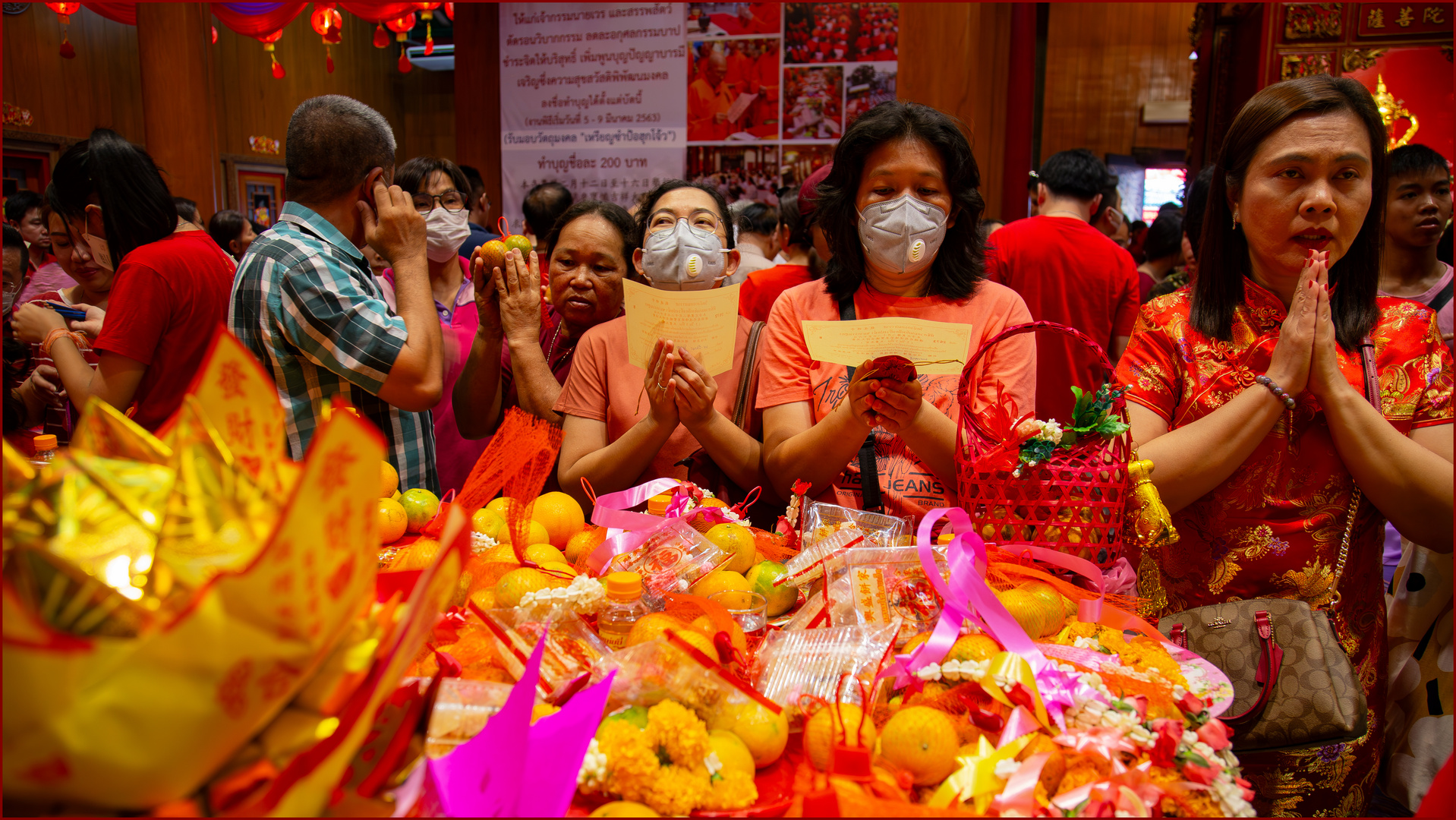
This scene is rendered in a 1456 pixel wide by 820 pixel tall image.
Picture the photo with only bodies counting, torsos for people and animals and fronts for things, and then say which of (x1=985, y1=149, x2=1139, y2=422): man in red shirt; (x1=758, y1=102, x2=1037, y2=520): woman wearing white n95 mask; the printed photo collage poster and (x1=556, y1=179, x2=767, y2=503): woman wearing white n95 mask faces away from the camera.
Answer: the man in red shirt

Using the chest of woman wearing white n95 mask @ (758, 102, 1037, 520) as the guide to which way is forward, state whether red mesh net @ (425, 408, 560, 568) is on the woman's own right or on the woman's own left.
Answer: on the woman's own right

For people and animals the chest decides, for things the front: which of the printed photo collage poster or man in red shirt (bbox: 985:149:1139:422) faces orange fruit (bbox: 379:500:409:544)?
the printed photo collage poster

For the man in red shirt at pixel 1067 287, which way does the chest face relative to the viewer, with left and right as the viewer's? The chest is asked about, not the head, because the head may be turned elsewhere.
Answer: facing away from the viewer

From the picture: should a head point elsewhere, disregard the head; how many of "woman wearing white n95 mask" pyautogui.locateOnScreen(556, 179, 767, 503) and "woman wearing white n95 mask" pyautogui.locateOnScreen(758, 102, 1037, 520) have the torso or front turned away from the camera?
0

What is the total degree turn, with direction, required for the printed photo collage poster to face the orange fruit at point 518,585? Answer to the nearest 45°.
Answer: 0° — it already faces it

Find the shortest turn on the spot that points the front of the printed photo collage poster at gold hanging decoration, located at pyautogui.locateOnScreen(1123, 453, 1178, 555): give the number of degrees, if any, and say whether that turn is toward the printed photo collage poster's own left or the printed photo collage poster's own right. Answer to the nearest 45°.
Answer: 0° — it already faces it

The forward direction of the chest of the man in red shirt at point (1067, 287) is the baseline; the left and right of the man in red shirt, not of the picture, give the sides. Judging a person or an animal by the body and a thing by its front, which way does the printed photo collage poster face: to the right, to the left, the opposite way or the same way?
the opposite way
